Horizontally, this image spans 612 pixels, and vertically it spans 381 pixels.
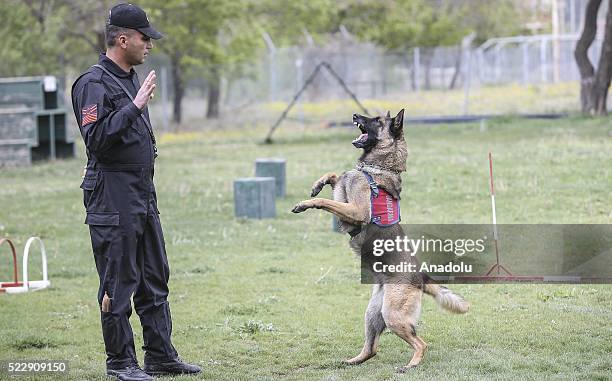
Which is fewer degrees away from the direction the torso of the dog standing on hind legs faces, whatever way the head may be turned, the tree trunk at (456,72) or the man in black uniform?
the man in black uniform

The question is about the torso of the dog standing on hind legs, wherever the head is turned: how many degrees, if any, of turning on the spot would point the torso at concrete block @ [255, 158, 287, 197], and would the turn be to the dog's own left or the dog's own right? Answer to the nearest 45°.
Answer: approximately 90° to the dog's own right

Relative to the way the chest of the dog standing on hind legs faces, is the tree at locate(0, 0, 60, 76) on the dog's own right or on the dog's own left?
on the dog's own right

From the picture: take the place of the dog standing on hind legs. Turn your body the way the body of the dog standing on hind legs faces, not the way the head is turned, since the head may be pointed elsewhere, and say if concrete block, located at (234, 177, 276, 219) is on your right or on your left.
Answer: on your right

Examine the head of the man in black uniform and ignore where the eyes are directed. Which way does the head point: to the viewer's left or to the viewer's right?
to the viewer's right

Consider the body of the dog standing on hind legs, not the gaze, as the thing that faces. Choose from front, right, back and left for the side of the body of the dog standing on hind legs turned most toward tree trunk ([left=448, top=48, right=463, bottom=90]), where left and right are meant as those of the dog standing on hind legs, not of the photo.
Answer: right

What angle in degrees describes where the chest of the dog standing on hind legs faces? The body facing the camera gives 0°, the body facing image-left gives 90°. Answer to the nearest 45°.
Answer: approximately 90°

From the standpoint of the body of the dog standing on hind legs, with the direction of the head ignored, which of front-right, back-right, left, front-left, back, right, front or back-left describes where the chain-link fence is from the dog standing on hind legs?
right

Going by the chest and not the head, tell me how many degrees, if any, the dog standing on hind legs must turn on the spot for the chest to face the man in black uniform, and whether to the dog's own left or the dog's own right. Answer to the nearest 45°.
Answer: approximately 45° to the dog's own left

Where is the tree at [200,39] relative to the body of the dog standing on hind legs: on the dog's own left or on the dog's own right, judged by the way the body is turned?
on the dog's own right
